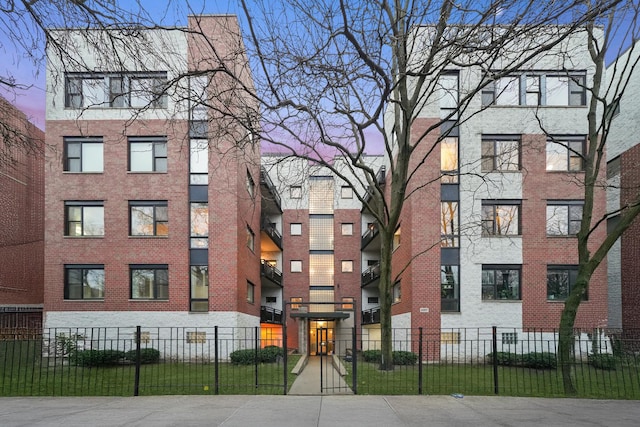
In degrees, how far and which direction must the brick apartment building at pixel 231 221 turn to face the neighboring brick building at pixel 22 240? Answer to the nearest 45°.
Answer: approximately 135° to its right

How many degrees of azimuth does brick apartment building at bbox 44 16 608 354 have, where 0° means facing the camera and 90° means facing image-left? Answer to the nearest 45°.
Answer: approximately 0°
